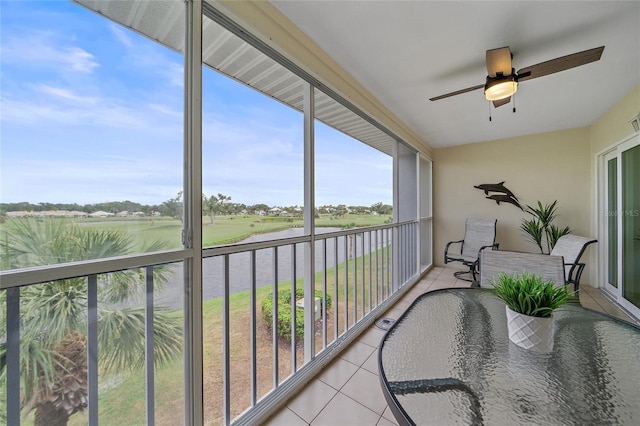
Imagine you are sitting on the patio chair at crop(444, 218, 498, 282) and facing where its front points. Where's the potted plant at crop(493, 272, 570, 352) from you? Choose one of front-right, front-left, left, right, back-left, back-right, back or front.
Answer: front-left

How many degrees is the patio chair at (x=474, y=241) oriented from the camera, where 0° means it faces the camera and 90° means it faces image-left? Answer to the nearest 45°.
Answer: approximately 45°

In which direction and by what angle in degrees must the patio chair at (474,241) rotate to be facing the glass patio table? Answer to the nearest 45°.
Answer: approximately 45° to its left

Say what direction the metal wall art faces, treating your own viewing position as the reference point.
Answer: facing the viewer

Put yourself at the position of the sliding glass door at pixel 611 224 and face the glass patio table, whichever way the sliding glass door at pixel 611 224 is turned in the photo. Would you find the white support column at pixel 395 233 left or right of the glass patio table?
right

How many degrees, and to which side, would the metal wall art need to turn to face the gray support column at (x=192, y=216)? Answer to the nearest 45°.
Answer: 0° — it already faces it

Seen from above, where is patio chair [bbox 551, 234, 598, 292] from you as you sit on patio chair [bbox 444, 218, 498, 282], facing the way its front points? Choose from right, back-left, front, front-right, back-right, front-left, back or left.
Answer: left

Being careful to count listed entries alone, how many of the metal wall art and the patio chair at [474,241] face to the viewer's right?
0
